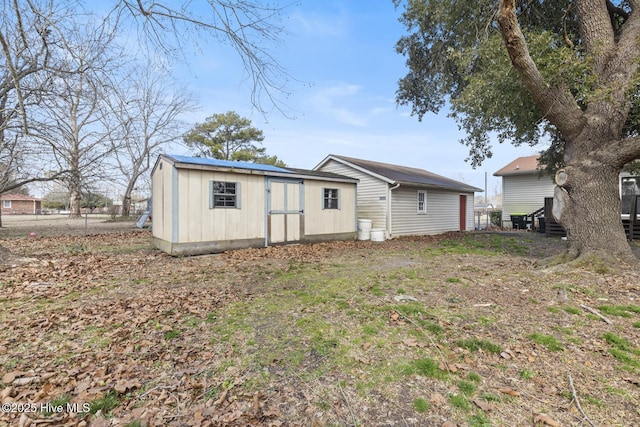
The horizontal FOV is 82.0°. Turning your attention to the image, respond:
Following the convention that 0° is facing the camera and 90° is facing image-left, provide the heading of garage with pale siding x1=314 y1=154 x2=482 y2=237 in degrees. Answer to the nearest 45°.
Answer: approximately 315°

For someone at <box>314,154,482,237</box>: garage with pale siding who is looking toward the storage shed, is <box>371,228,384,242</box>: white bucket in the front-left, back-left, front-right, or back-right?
front-left

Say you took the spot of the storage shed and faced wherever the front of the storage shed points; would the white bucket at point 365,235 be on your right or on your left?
on your left

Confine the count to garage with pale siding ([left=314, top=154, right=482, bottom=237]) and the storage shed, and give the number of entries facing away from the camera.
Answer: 0

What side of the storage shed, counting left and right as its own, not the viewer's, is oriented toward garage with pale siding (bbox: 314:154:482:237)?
left

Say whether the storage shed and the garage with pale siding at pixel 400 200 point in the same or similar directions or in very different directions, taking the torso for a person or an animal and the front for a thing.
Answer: same or similar directions

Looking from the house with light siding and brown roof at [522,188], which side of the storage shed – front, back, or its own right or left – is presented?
left

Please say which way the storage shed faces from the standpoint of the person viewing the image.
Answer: facing the viewer and to the right of the viewer
